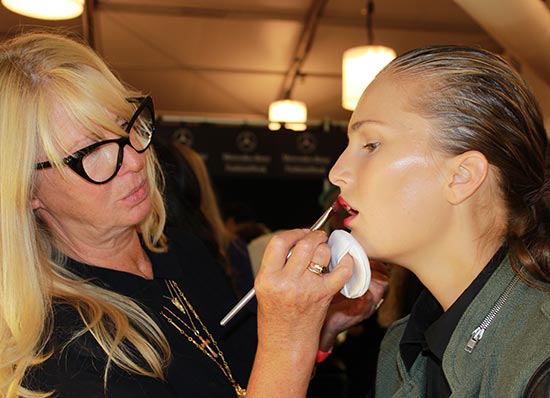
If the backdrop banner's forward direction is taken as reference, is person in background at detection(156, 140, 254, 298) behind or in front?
in front

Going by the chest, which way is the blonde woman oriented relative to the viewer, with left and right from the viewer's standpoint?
facing the viewer and to the right of the viewer

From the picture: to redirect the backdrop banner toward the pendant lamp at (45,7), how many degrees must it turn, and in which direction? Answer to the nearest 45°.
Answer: approximately 45° to its right

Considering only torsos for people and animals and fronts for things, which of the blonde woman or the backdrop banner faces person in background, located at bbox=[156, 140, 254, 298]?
the backdrop banner

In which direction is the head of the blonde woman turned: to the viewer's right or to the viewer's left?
to the viewer's right

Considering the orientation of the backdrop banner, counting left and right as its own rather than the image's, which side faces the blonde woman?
front

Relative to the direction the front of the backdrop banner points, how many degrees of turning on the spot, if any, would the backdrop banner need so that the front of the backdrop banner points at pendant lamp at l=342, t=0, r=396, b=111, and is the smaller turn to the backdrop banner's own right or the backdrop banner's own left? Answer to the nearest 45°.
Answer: approximately 45° to the backdrop banner's own left

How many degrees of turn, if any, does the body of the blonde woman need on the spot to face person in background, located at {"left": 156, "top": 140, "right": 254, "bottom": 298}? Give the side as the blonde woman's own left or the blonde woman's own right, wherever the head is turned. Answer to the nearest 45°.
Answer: approximately 135° to the blonde woman's own left

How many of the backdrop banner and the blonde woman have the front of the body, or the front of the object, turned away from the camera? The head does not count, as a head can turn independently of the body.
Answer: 0
